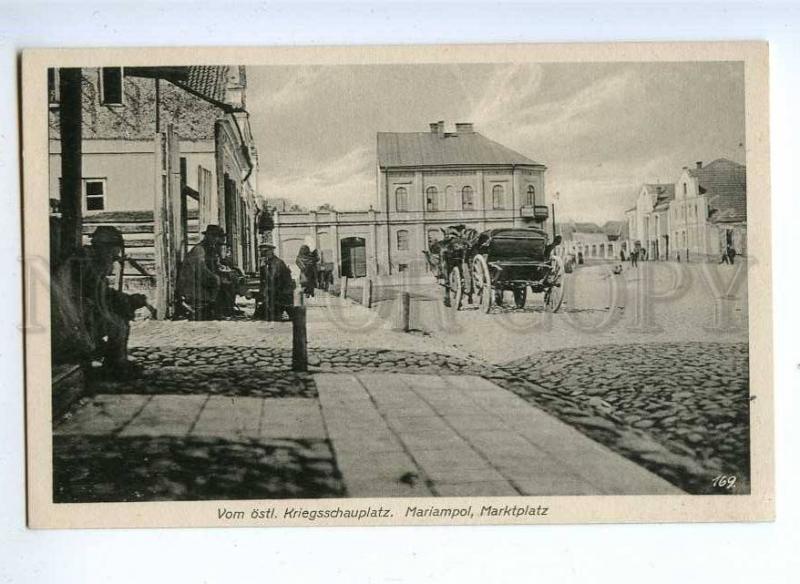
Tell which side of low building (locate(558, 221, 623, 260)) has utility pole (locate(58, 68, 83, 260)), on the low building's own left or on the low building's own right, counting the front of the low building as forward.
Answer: on the low building's own right

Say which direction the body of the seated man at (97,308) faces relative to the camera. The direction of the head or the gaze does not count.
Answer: to the viewer's right

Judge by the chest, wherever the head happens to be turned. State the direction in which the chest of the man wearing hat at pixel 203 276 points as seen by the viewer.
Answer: to the viewer's right

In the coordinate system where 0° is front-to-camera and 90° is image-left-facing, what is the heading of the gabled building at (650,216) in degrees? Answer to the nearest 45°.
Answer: approximately 45°
